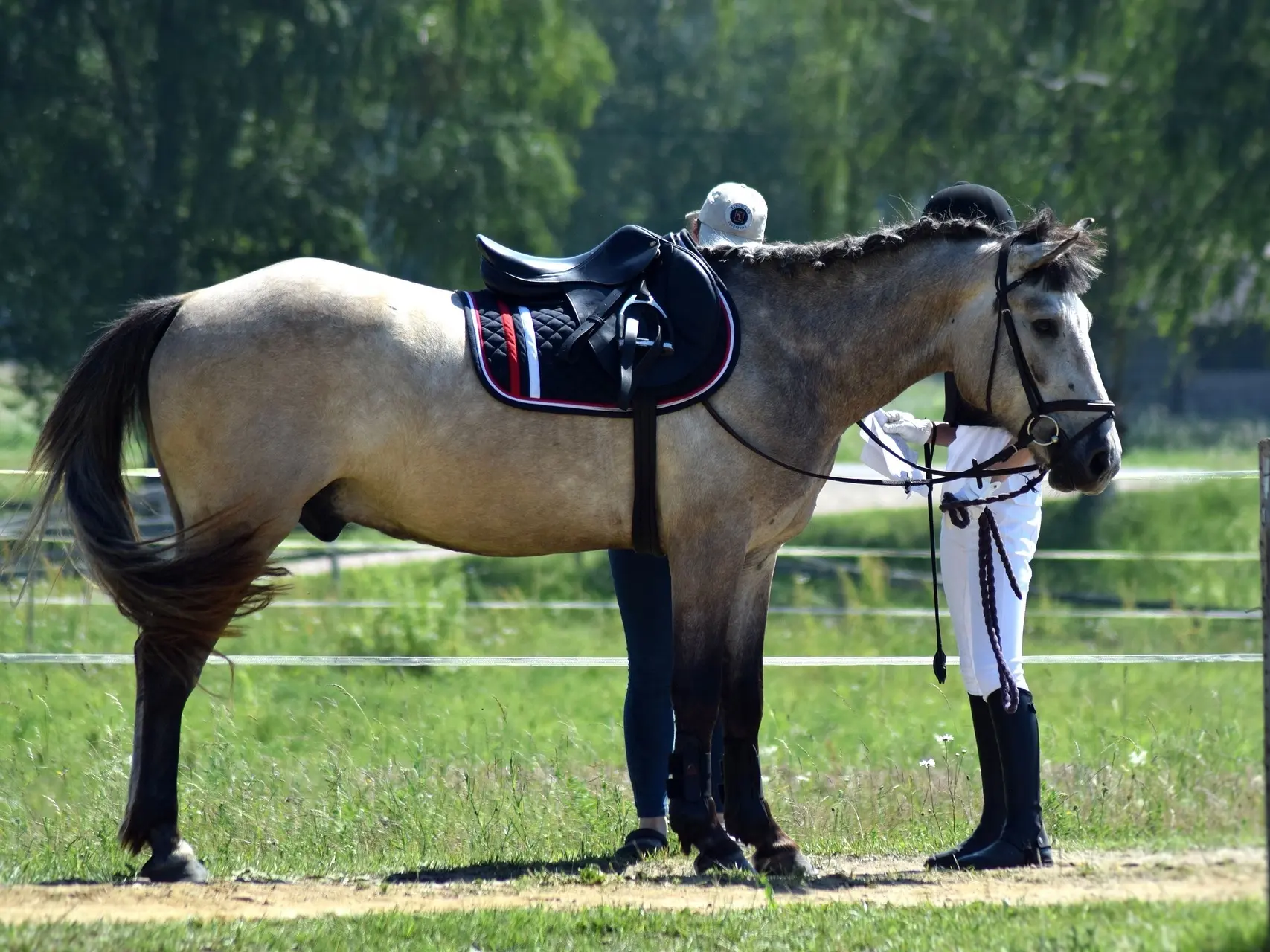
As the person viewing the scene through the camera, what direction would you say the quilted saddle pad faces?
facing to the right of the viewer

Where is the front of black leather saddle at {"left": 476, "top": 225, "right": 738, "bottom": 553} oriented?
to the viewer's right

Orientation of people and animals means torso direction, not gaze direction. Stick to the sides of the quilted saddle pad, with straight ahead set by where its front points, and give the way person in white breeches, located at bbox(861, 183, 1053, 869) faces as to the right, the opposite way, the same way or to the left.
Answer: the opposite way

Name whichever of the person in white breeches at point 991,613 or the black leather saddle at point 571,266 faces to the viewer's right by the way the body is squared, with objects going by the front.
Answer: the black leather saddle

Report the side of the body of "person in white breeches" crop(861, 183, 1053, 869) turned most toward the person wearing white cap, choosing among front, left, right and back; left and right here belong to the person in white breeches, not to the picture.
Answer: front

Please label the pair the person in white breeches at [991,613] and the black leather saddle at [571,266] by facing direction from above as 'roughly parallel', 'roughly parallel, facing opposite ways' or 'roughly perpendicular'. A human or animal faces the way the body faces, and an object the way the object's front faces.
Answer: roughly parallel, facing opposite ways

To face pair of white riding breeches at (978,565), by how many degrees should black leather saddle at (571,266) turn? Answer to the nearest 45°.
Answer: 0° — it already faces them

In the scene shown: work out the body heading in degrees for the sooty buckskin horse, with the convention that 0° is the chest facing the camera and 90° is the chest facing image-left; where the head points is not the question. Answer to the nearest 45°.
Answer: approximately 270°

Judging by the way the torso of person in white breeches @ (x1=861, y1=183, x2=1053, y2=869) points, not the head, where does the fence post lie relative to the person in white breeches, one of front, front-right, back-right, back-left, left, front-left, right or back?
back-left

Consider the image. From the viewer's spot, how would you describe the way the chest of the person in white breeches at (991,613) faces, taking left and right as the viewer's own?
facing to the left of the viewer

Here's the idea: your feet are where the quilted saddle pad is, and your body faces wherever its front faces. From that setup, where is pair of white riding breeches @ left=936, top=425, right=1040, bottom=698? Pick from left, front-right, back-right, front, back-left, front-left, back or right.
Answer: front

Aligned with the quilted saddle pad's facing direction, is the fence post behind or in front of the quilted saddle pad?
in front
